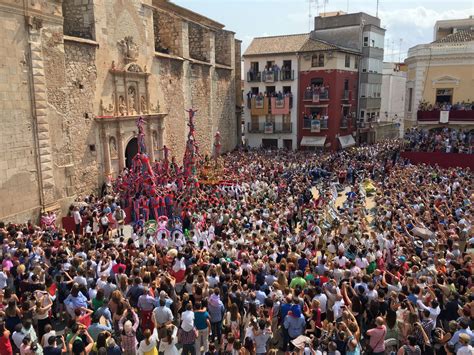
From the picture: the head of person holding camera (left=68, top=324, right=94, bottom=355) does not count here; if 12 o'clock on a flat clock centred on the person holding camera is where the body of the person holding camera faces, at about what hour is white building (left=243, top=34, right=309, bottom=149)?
The white building is roughly at 1 o'clock from the person holding camera.

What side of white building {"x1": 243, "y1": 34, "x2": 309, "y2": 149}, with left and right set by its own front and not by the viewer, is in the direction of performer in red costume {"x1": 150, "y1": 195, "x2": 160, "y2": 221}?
front

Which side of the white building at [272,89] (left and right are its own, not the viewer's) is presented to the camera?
front

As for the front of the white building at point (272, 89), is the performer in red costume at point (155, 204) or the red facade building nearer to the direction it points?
the performer in red costume

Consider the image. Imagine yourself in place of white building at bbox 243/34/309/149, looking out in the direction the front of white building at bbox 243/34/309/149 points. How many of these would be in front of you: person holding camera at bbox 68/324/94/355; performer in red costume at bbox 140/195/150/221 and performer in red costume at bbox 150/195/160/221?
3

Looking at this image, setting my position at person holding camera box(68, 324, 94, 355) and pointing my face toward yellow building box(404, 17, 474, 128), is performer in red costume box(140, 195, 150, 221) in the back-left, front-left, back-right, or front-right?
front-left

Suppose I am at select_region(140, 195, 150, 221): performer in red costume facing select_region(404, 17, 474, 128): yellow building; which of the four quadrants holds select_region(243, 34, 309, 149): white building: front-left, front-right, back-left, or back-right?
front-left

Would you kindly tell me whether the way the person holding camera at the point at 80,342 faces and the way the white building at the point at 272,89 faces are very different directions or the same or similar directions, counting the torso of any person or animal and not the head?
very different directions

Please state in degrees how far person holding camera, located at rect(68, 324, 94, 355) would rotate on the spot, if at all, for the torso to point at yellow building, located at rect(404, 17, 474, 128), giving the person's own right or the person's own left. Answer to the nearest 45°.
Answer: approximately 45° to the person's own right

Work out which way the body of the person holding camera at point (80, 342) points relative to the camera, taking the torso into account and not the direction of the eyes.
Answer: away from the camera

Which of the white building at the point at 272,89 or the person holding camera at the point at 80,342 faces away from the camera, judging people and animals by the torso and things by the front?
the person holding camera

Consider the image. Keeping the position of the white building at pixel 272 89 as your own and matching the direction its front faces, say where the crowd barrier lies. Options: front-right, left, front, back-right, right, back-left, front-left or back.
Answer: front-left

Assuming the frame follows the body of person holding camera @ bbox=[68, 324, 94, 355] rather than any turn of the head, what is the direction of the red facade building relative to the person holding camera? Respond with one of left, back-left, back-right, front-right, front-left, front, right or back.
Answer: front-right

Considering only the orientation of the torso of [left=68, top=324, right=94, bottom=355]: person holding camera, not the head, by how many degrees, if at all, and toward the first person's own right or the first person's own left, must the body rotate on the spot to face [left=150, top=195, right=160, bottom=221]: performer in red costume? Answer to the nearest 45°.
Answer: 0° — they already face them

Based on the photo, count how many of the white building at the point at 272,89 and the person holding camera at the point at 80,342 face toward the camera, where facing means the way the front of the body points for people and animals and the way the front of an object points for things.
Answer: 1

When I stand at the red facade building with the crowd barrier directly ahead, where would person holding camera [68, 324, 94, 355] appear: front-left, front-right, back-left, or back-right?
front-right
